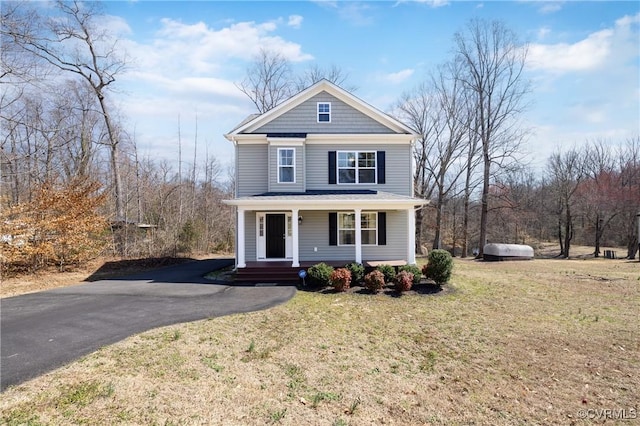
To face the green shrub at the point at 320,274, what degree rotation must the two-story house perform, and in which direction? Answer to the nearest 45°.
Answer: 0° — it already faces it

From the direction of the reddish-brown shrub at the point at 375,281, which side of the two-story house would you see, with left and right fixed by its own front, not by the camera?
front

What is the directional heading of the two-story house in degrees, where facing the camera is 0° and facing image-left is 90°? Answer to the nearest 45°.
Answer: approximately 0°

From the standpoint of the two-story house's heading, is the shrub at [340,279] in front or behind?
in front

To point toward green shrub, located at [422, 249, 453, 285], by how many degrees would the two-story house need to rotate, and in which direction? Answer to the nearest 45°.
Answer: approximately 45° to its left

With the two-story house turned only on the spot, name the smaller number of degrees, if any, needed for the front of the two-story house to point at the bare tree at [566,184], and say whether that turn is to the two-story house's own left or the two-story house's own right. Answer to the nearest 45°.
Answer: approximately 135° to the two-story house's own left

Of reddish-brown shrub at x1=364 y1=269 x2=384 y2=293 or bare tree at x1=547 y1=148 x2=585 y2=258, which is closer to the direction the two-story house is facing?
the reddish-brown shrub
